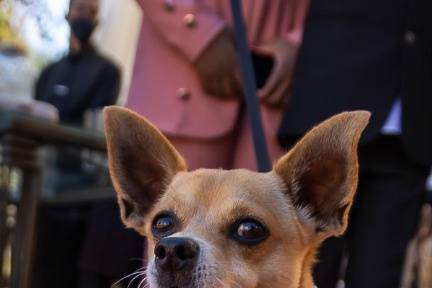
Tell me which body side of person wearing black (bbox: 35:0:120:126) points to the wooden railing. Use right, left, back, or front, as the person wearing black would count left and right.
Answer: front

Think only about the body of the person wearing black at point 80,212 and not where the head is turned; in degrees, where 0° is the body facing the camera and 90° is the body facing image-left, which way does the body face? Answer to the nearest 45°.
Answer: approximately 0°

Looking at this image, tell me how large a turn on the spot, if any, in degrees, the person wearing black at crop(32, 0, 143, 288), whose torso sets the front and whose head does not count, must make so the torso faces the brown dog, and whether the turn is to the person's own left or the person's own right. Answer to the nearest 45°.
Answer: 0° — they already face it
